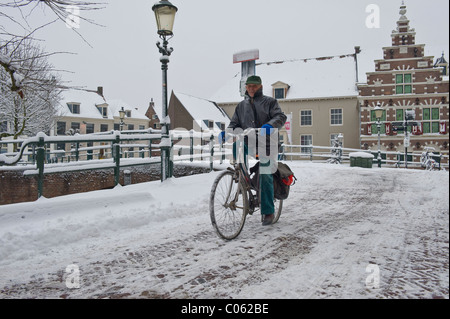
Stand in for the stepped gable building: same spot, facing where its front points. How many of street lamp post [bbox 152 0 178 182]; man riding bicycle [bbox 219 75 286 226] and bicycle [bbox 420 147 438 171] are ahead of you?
3

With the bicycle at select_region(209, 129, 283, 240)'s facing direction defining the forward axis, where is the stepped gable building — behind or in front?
behind

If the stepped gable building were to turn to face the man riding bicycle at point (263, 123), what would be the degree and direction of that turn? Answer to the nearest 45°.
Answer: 0° — it already faces them

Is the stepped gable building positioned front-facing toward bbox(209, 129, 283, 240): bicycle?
yes

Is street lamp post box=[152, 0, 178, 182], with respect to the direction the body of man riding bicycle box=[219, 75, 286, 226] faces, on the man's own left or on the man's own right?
on the man's own right

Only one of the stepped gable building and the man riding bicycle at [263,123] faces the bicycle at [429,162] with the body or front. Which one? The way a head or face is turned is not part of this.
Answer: the stepped gable building

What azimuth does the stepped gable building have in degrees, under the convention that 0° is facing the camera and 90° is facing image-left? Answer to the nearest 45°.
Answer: approximately 0°

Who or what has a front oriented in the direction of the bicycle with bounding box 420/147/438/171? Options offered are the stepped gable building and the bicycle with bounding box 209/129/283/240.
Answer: the stepped gable building
